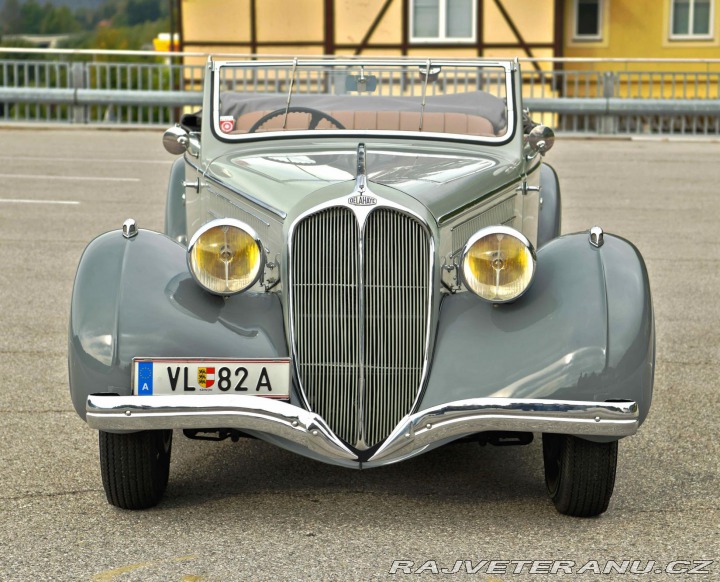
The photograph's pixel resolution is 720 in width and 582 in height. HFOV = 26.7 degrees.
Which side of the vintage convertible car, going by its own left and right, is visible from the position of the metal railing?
back

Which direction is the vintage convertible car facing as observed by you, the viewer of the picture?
facing the viewer
